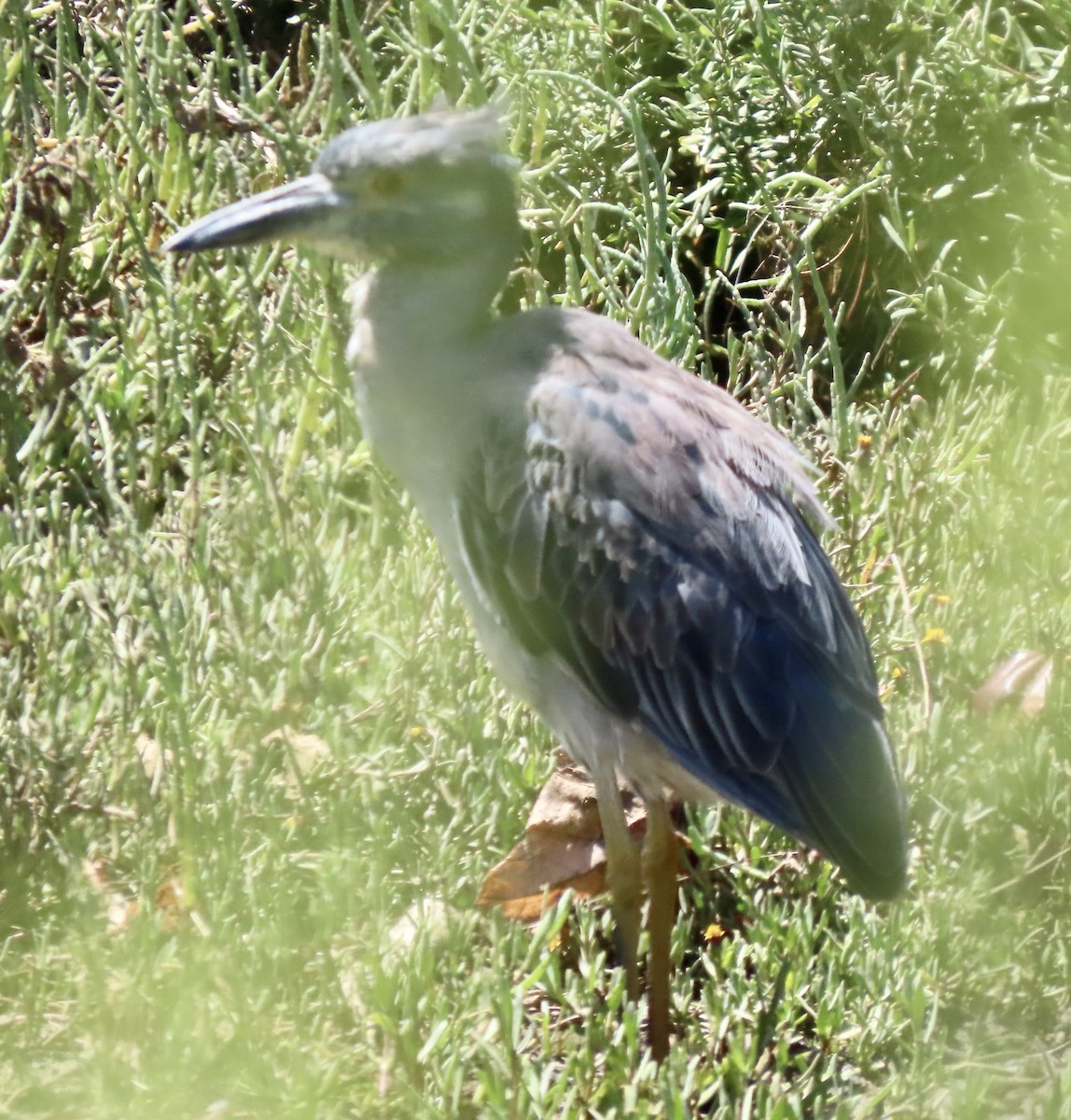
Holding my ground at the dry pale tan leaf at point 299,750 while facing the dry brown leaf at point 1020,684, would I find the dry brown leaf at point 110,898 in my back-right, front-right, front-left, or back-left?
back-right

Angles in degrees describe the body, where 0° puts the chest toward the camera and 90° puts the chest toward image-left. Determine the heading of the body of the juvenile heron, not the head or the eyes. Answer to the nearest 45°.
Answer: approximately 90°

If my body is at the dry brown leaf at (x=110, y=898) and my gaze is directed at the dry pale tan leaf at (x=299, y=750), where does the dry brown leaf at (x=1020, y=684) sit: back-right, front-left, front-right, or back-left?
front-right

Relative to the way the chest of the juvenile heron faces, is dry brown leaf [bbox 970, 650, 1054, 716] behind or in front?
behind

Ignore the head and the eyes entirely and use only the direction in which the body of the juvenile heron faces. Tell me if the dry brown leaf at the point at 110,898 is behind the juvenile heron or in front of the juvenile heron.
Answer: in front
